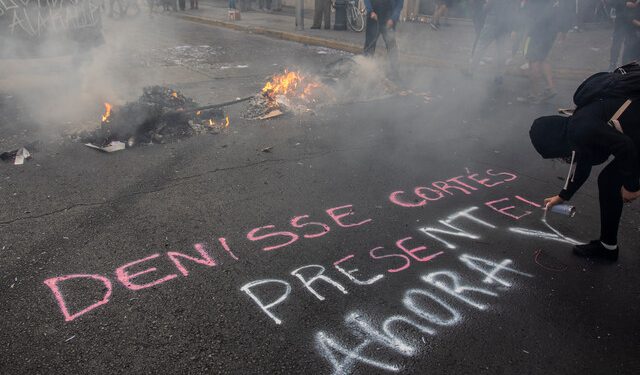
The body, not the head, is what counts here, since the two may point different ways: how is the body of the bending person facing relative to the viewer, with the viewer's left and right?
facing to the left of the viewer

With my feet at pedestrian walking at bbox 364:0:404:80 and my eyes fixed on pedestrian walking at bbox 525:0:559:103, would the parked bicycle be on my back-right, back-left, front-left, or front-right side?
back-left
